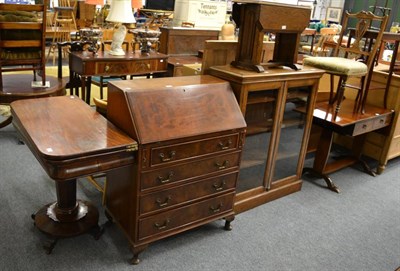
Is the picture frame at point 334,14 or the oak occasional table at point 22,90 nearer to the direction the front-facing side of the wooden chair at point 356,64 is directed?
the oak occasional table

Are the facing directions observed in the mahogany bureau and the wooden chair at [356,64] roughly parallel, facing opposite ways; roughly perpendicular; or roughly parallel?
roughly perpendicular

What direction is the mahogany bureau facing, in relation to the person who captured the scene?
facing the viewer and to the right of the viewer

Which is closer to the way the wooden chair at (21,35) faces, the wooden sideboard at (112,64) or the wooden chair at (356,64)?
the wooden sideboard

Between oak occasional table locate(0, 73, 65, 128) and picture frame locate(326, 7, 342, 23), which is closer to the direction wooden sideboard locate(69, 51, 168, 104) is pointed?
the oak occasional table

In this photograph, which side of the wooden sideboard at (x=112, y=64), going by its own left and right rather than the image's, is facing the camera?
front

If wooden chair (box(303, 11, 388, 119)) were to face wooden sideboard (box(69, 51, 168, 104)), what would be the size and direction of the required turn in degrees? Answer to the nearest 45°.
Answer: approximately 45° to its right

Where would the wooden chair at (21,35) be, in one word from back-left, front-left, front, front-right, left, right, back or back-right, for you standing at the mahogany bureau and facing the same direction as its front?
back

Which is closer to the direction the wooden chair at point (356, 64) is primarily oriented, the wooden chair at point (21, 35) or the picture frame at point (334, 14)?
the wooden chair
